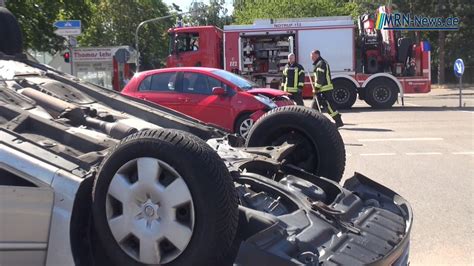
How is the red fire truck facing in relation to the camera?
to the viewer's left

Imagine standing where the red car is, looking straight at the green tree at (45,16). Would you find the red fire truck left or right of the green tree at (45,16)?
right

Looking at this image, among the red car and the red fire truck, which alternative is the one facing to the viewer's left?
the red fire truck

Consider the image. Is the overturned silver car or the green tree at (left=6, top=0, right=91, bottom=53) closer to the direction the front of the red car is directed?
the overturned silver car

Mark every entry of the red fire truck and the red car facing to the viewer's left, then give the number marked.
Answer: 1

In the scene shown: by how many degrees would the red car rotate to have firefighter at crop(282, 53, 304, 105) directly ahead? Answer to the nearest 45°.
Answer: approximately 90° to its left

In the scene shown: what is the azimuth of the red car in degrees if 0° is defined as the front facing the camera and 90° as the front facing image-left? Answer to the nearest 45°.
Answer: approximately 315°

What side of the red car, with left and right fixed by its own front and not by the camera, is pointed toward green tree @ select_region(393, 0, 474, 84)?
left

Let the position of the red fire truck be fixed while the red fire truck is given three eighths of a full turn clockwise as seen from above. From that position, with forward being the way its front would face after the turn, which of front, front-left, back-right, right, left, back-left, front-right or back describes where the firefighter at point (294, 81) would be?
back-right
